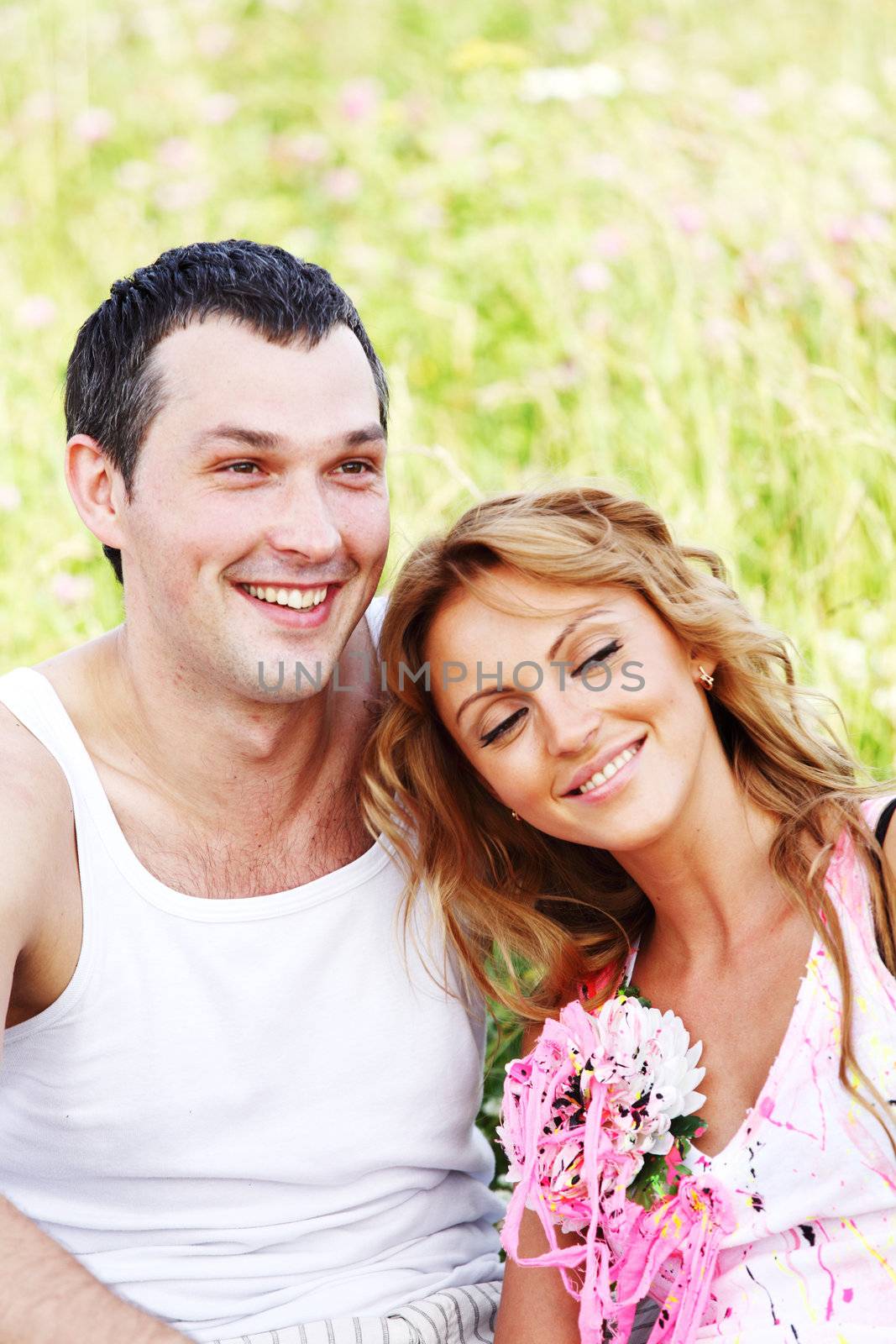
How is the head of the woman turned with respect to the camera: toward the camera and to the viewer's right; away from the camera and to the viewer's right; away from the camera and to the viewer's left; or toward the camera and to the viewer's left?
toward the camera and to the viewer's left

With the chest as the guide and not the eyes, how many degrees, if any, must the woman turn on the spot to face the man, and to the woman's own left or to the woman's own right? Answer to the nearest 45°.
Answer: approximately 90° to the woman's own right

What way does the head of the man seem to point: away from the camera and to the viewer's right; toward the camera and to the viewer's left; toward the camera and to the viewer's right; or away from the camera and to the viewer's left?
toward the camera and to the viewer's right

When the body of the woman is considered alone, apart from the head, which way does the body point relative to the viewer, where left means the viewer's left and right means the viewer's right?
facing the viewer
